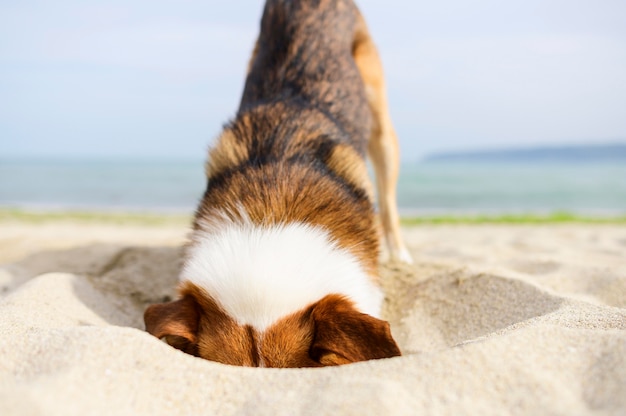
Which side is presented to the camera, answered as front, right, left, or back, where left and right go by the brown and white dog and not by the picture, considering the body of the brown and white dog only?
front
